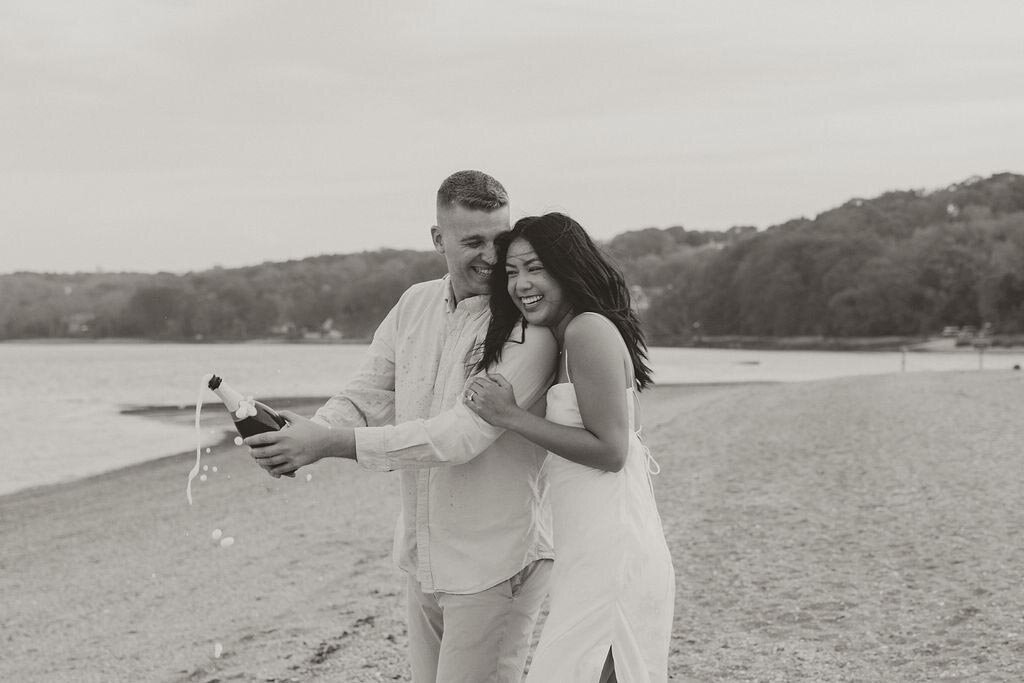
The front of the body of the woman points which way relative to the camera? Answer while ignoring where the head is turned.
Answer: to the viewer's left

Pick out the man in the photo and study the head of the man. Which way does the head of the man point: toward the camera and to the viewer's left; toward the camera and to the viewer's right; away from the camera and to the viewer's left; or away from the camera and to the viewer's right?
toward the camera and to the viewer's right

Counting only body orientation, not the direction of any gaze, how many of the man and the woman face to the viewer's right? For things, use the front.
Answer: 0

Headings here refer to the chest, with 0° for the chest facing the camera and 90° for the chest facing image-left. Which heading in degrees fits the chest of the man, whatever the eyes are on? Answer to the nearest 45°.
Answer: approximately 45°
